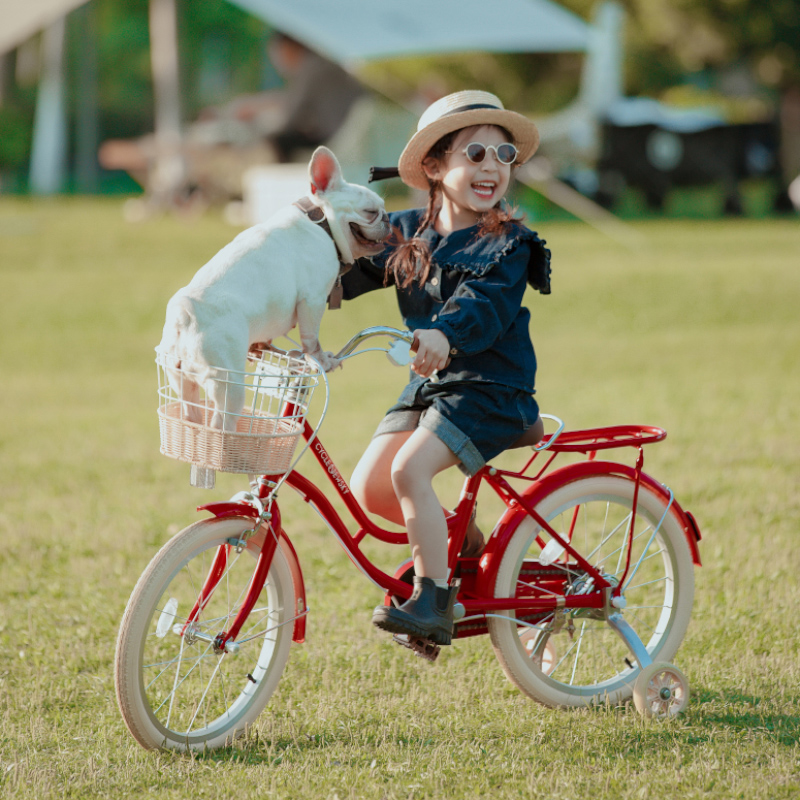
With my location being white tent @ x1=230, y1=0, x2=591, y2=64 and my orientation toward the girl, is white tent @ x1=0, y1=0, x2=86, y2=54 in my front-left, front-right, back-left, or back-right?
back-right

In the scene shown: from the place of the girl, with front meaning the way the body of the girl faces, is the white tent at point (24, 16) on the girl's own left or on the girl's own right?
on the girl's own right

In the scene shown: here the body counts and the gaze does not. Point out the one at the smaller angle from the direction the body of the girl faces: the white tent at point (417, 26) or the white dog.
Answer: the white dog

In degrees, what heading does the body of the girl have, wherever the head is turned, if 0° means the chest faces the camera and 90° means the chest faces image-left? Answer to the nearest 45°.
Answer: approximately 45°

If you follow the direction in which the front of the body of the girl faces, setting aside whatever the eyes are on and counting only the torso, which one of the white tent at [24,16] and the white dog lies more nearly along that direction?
the white dog

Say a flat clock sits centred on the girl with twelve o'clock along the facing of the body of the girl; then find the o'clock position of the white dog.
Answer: The white dog is roughly at 12 o'clock from the girl.

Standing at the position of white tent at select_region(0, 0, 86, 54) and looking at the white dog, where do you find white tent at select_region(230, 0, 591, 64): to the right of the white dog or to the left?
left

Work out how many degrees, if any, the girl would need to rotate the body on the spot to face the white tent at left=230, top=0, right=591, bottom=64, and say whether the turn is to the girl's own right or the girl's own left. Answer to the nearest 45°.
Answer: approximately 135° to the girl's own right
